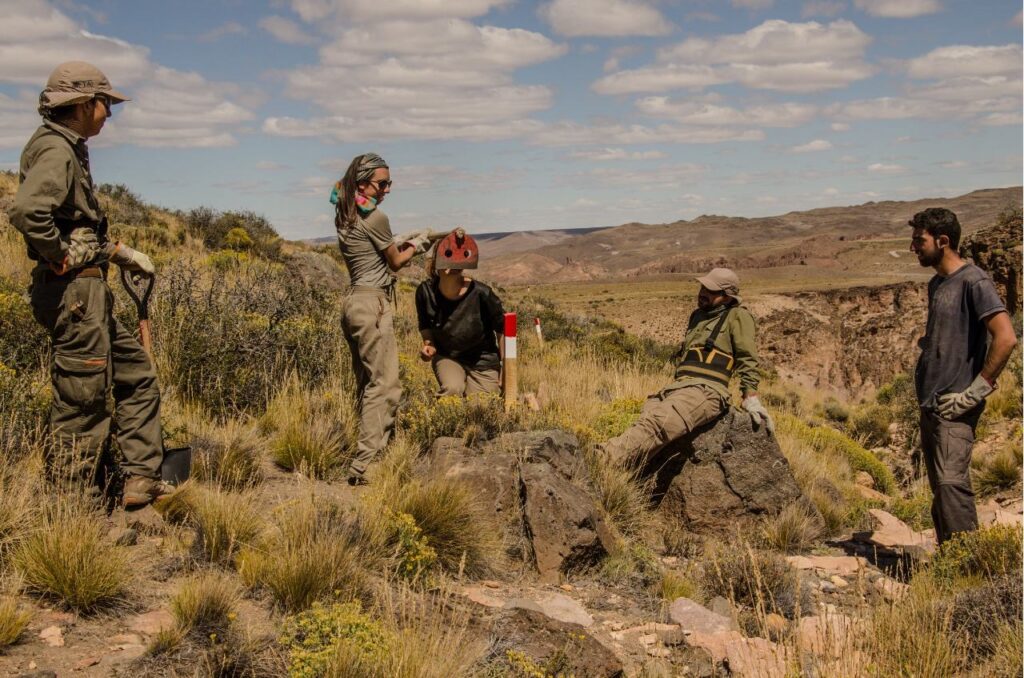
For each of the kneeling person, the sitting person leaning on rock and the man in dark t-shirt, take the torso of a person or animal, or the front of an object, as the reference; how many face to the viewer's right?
0

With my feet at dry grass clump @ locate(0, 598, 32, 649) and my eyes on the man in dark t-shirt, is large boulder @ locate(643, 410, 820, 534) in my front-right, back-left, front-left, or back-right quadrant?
front-left

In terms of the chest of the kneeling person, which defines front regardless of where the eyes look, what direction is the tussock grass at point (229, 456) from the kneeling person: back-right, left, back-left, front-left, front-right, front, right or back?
front-right

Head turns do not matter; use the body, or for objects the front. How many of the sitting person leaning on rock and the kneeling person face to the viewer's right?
0

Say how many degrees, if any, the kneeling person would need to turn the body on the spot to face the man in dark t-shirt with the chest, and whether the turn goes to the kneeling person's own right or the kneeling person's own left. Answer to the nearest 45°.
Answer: approximately 45° to the kneeling person's own left

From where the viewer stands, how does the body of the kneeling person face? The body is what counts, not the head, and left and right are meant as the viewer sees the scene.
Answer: facing the viewer

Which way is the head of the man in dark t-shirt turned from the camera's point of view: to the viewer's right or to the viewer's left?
to the viewer's left

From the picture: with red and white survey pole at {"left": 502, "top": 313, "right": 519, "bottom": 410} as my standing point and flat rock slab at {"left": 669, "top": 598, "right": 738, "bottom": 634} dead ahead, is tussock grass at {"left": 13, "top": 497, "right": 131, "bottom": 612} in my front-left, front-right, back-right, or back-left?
front-right

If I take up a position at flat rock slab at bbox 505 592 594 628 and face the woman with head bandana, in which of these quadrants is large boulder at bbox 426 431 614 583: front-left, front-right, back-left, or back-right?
front-right

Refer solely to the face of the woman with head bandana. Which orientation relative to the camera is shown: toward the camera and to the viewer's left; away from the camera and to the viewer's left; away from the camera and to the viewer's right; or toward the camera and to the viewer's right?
toward the camera and to the viewer's right

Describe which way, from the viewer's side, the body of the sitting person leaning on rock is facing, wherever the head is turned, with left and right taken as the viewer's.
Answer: facing the viewer and to the left of the viewer

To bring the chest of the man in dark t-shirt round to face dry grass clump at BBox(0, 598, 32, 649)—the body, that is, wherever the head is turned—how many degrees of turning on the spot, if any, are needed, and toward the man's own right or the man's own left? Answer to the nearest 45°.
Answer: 0° — they already face it

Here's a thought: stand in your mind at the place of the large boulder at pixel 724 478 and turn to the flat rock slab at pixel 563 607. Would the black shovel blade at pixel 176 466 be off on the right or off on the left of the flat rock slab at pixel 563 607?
right
